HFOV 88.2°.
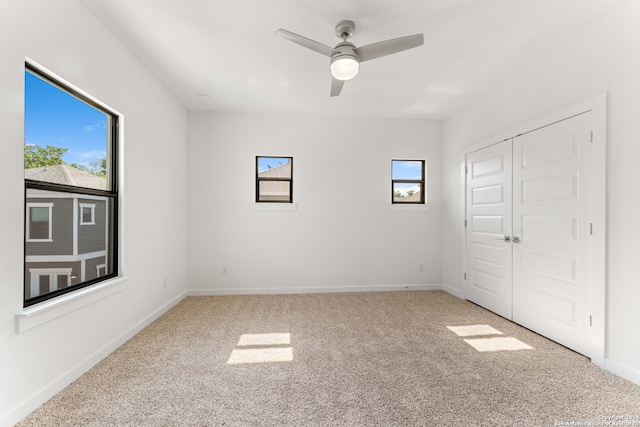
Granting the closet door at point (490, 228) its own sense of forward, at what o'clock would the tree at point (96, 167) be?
The tree is roughly at 12 o'clock from the closet door.

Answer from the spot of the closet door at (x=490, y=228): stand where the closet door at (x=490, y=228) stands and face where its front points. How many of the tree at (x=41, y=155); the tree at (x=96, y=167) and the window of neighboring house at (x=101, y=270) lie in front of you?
3

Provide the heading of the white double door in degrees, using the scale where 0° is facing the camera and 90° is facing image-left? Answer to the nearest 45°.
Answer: approximately 45°

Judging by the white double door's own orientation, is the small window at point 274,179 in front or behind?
in front

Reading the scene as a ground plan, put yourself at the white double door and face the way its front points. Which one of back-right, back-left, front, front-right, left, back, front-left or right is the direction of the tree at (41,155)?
front

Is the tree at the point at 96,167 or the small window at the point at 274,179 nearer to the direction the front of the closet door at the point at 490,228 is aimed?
the tree

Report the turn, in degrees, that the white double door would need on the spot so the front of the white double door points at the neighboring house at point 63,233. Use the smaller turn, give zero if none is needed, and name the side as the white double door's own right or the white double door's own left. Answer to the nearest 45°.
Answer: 0° — it already faces it

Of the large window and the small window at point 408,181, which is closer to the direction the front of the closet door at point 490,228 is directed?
the large window

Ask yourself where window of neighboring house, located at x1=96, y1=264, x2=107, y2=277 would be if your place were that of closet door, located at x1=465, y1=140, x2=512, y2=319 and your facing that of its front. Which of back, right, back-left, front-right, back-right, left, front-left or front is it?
front

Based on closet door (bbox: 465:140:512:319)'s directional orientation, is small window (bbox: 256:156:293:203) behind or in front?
in front

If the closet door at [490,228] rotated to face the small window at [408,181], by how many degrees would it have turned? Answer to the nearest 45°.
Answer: approximately 90° to its right

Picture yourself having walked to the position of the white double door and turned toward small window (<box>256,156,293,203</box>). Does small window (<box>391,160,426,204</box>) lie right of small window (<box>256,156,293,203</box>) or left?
right

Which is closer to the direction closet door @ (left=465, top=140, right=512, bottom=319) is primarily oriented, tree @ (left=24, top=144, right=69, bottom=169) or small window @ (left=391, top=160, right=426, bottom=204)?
the tree

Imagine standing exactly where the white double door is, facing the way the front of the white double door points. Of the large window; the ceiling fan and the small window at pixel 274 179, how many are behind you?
0

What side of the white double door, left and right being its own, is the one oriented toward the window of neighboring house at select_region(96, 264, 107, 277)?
front
